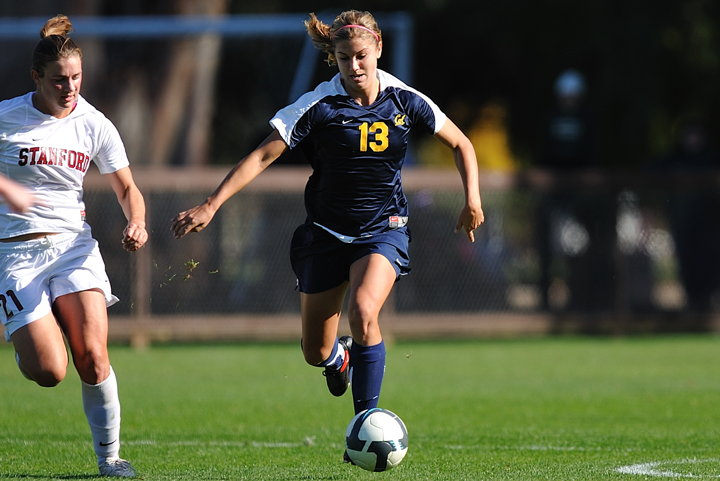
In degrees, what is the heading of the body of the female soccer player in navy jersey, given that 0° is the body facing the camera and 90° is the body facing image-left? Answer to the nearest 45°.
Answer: approximately 0°

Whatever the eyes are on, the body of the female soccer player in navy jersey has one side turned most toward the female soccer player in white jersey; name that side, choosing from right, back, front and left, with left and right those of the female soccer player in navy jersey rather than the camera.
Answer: right
